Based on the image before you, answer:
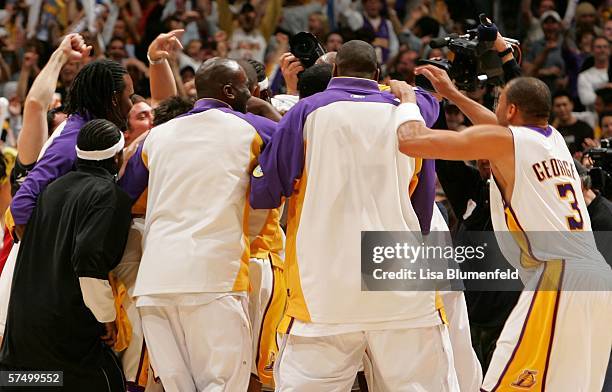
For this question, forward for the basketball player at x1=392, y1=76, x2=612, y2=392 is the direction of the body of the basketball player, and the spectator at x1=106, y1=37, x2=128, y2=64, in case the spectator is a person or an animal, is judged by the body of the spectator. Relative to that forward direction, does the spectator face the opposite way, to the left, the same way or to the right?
the opposite way

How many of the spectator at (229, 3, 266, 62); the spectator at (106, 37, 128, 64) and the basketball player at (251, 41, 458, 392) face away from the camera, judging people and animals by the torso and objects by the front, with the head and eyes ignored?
1

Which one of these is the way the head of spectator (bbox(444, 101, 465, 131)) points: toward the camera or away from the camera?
toward the camera

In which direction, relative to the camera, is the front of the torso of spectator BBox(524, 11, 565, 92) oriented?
toward the camera

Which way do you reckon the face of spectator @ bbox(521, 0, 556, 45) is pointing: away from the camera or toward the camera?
toward the camera

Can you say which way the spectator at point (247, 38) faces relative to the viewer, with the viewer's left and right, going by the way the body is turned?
facing the viewer

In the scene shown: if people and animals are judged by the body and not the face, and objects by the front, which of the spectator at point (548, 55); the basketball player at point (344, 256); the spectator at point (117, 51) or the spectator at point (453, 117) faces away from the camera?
the basketball player

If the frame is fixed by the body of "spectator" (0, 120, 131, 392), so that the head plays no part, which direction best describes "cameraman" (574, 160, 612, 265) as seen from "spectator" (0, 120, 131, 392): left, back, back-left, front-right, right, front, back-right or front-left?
front-right

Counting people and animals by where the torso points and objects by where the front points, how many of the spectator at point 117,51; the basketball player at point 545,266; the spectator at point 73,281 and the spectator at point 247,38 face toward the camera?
2

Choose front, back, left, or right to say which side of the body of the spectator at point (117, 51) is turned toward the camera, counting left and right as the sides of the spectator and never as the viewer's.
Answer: front

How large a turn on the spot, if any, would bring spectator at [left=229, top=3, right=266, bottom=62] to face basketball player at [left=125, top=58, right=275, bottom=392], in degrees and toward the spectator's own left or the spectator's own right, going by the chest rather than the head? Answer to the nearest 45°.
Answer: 0° — they already face them

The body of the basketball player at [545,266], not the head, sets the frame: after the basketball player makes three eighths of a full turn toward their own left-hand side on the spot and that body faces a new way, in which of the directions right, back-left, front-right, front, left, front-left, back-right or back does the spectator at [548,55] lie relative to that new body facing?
back

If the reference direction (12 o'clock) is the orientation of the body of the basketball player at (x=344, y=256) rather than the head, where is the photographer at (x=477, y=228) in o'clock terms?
The photographer is roughly at 1 o'clock from the basketball player.

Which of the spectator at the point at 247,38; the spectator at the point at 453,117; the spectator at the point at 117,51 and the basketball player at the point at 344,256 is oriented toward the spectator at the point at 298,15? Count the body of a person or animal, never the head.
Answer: the basketball player

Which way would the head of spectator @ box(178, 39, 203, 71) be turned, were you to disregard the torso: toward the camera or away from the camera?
toward the camera
